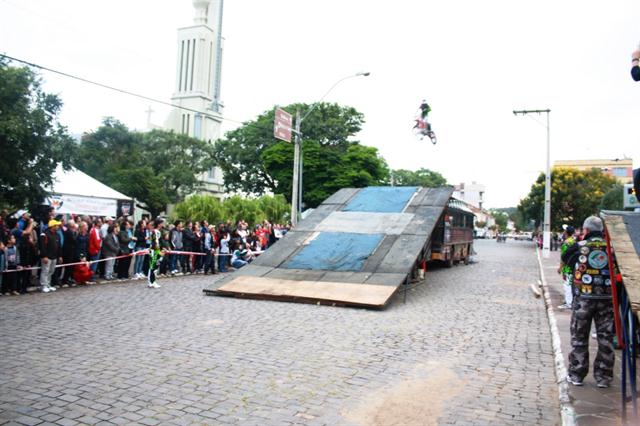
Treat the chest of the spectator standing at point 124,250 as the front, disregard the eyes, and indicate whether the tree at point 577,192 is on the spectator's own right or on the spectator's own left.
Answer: on the spectator's own left

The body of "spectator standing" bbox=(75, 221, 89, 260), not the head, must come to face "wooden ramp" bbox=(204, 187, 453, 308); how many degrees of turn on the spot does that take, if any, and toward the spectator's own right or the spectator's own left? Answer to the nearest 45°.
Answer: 0° — they already face it

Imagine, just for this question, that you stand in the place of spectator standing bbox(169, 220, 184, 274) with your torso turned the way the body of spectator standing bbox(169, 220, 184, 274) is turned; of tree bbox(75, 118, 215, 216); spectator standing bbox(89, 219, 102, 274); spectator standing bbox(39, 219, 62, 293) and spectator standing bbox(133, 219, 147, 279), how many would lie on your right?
3

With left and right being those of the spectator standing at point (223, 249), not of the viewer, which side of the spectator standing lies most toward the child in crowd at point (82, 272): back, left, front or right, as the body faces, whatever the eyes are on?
right

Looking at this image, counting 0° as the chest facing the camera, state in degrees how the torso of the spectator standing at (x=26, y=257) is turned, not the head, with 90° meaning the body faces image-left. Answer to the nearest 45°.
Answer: approximately 315°

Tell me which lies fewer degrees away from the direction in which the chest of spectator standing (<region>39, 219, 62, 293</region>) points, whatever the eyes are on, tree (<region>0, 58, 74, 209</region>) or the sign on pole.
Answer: the sign on pole

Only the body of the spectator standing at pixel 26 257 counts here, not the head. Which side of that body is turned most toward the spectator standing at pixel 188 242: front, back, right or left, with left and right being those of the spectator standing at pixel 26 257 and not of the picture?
left

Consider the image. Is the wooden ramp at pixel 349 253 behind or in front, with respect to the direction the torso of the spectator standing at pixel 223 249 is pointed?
in front

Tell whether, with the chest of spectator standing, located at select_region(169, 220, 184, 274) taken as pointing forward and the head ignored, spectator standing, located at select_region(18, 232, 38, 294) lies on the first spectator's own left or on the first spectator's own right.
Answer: on the first spectator's own right

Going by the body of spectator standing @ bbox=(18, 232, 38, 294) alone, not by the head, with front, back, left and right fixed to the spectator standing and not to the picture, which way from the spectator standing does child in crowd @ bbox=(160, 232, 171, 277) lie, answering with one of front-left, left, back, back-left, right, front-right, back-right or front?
left

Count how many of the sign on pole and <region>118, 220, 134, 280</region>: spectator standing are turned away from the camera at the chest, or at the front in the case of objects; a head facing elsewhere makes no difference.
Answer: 0

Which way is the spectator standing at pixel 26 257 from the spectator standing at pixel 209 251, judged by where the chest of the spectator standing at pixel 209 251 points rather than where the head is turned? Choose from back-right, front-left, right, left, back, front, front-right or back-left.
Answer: right

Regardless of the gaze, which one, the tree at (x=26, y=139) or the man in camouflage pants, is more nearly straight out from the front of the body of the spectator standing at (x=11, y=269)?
the man in camouflage pants
